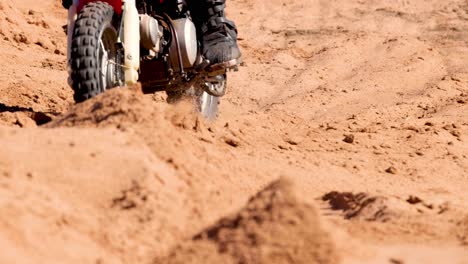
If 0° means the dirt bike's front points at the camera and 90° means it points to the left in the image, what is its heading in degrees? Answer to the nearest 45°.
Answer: approximately 45°
